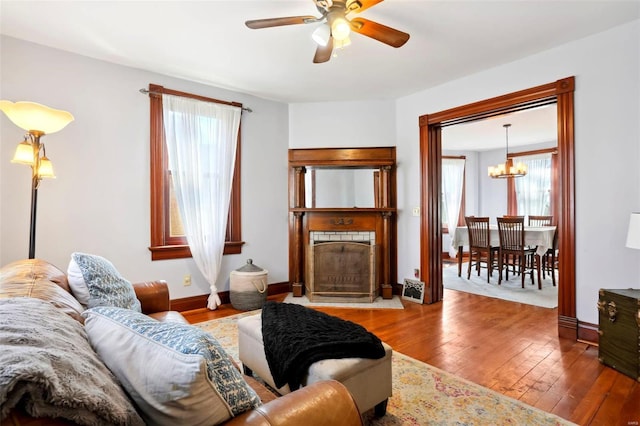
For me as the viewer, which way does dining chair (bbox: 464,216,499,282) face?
facing away from the viewer and to the right of the viewer

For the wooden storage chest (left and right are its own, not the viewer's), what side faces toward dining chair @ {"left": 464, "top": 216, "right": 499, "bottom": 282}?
right

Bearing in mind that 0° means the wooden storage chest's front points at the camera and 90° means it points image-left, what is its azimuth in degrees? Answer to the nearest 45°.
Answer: approximately 45°

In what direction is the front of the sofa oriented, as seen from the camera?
facing away from the viewer and to the right of the viewer

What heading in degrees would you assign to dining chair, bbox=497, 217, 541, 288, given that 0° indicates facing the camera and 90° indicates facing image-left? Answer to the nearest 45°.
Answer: approximately 225°

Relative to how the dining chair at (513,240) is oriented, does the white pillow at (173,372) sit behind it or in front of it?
behind

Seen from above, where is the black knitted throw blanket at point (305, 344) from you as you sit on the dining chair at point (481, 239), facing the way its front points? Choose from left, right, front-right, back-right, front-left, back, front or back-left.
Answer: back-right

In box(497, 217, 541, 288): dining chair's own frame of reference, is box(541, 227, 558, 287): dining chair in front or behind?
in front
